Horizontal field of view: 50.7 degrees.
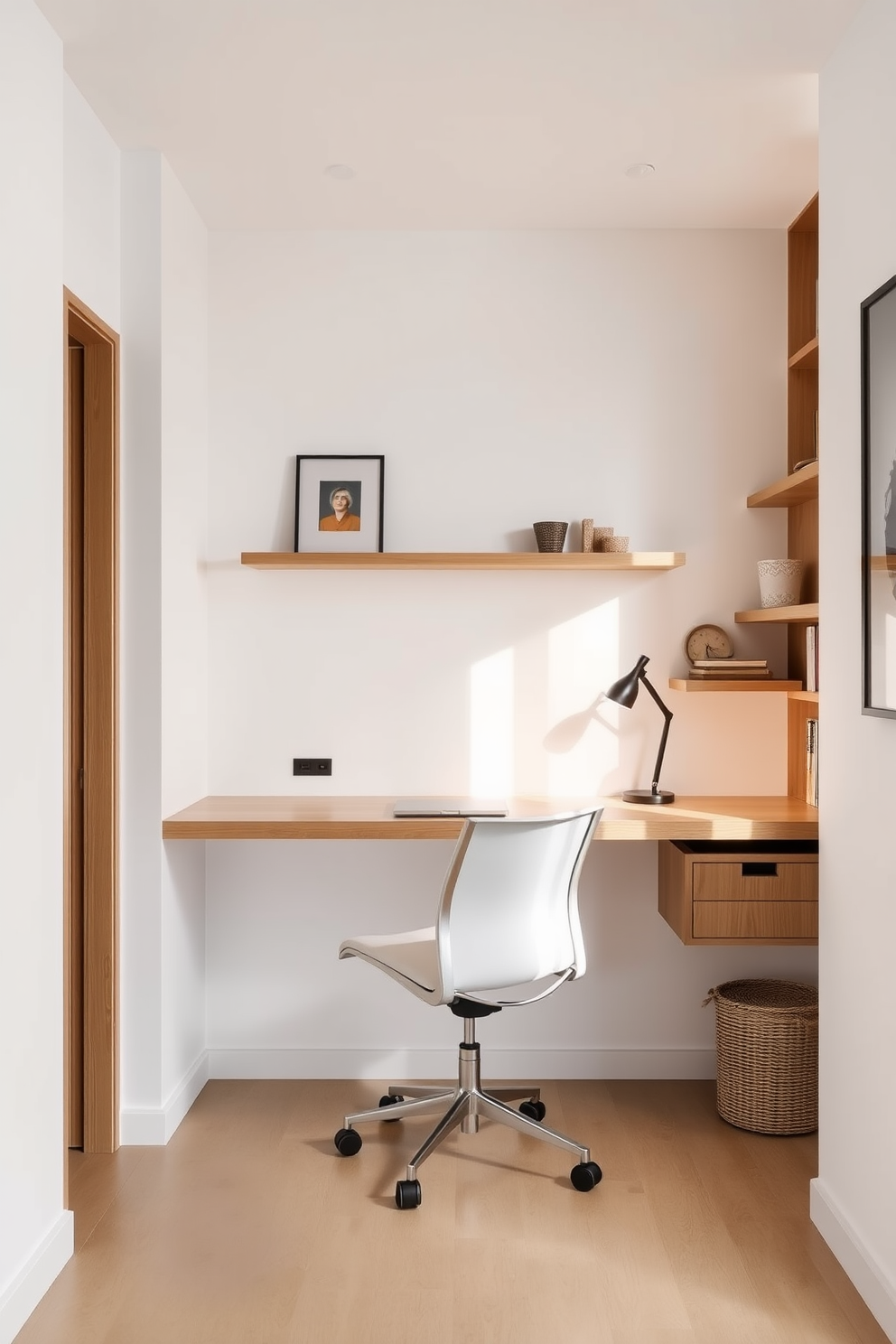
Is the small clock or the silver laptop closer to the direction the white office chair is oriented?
the silver laptop

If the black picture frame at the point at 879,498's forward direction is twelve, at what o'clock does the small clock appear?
The small clock is roughly at 2 o'clock from the black picture frame.

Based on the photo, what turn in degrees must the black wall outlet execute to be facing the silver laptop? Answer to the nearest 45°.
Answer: approximately 45° to its left

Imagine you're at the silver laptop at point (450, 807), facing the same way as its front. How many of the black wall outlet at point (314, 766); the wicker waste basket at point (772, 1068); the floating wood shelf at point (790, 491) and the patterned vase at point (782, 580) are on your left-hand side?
3

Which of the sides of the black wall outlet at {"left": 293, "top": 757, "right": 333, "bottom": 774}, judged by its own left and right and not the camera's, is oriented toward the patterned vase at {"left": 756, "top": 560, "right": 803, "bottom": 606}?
left

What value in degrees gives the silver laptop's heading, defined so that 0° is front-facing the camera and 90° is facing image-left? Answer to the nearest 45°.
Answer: approximately 0°

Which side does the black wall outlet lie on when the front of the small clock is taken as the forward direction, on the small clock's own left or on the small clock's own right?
on the small clock's own right

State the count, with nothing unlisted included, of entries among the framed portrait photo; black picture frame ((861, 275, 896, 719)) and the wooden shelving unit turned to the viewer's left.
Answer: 2

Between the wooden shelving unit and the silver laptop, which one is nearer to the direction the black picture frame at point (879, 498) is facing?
the silver laptop

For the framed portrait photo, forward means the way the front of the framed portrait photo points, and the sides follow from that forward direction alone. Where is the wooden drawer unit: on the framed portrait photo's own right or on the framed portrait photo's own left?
on the framed portrait photo's own left

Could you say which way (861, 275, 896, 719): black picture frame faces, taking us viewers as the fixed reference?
facing to the left of the viewer
